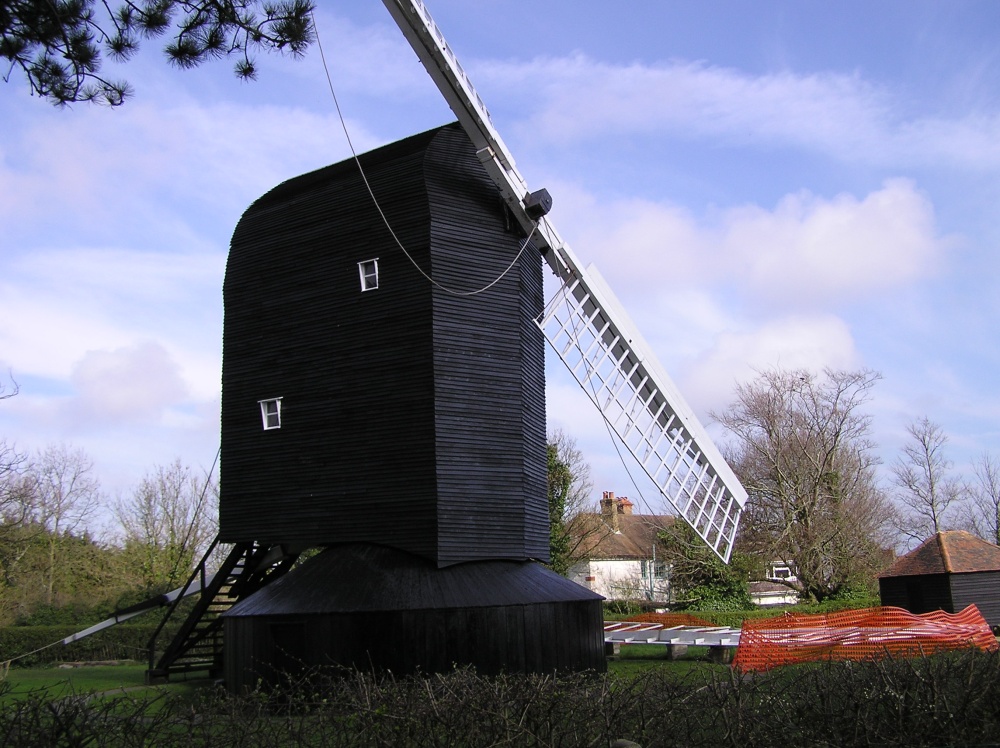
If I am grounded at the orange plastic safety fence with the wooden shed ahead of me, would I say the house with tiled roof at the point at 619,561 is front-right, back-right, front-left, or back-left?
front-left

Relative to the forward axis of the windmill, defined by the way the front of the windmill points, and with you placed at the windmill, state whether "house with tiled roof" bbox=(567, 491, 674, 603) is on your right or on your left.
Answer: on your left

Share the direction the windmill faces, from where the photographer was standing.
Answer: facing the viewer and to the right of the viewer

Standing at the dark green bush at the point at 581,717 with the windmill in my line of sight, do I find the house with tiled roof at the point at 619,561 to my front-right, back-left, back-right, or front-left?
front-right

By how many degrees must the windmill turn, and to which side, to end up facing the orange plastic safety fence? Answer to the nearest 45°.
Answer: approximately 45° to its left
